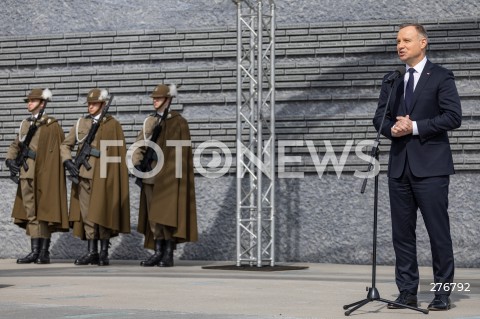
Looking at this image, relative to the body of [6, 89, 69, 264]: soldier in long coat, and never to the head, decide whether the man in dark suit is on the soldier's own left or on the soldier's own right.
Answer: on the soldier's own left

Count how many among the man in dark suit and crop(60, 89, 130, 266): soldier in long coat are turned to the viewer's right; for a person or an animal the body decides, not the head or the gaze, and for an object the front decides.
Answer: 0

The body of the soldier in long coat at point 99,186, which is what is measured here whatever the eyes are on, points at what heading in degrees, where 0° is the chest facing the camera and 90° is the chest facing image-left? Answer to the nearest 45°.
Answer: approximately 45°

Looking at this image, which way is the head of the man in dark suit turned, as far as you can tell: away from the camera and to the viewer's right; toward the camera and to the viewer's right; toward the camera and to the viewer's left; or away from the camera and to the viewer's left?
toward the camera and to the viewer's left

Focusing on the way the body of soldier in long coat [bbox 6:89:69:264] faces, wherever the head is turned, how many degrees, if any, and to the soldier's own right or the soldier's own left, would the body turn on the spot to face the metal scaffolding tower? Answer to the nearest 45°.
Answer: approximately 90° to the soldier's own left

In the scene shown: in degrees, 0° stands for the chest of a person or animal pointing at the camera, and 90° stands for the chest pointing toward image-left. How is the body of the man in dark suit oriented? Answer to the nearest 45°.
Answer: approximately 45°

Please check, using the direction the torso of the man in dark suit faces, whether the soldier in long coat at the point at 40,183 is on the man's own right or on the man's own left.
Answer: on the man's own right

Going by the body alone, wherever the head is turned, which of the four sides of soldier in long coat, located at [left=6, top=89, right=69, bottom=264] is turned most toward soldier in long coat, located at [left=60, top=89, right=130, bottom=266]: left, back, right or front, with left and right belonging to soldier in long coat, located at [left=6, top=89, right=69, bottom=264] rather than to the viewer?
left

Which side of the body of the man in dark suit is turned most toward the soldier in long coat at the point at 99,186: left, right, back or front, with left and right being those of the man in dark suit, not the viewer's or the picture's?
right

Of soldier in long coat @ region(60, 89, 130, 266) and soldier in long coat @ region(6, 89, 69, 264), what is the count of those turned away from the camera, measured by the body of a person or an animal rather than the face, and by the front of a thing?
0

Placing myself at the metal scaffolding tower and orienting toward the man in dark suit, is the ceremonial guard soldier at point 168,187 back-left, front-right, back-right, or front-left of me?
back-right
